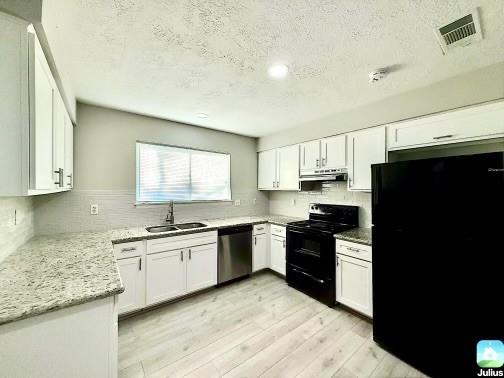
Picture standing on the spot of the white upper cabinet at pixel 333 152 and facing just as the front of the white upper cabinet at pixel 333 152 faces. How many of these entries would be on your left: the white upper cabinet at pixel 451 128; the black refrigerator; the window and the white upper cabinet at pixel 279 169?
2

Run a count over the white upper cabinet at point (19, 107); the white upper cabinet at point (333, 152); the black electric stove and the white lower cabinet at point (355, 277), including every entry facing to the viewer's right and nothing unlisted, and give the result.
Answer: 1

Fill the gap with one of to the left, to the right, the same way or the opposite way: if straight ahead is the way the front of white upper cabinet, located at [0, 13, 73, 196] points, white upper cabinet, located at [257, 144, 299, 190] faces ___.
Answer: the opposite way

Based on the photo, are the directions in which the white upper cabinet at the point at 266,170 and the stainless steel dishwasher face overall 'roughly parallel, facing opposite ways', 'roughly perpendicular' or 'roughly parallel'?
roughly perpendicular

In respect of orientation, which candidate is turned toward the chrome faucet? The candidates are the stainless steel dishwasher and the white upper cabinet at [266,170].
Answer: the white upper cabinet

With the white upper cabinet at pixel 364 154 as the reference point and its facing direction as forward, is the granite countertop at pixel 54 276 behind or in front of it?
in front

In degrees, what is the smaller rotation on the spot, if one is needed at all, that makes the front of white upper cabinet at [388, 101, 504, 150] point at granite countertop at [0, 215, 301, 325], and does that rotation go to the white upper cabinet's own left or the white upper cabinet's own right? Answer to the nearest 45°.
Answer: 0° — it already faces it

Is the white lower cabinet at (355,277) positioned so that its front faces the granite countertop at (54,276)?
yes

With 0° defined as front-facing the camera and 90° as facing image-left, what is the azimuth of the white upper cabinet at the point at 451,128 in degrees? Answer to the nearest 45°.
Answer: approximately 45°

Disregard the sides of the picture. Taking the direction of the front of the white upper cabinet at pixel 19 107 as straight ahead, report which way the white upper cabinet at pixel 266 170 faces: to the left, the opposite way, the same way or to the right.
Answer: the opposite way

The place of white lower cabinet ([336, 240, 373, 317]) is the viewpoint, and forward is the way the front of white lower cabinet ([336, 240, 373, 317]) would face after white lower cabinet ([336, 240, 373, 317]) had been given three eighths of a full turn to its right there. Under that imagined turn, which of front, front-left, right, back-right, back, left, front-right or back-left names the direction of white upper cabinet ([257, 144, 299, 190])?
front-left

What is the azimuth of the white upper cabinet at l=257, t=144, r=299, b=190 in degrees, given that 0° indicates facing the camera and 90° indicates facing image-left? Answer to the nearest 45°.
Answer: approximately 45°
